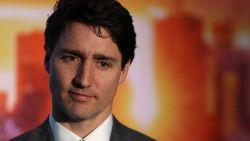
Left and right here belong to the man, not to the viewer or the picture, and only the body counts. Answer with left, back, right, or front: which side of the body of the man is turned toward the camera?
front

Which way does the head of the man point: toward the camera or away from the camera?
toward the camera
